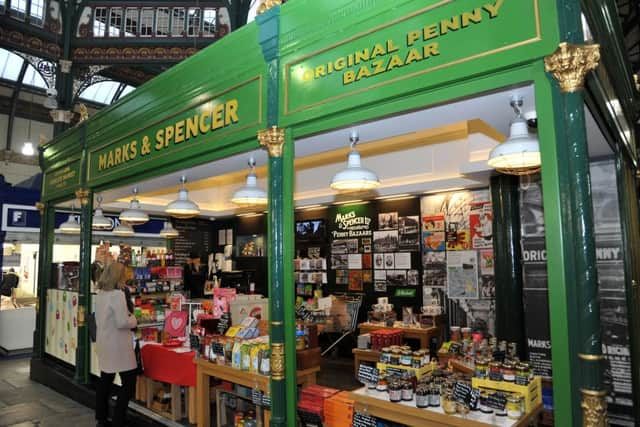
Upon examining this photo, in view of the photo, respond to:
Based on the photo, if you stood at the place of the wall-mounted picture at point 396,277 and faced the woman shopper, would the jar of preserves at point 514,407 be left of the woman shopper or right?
left

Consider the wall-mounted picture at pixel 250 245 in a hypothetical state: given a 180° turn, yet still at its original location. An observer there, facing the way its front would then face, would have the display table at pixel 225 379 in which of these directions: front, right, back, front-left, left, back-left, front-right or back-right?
back-right

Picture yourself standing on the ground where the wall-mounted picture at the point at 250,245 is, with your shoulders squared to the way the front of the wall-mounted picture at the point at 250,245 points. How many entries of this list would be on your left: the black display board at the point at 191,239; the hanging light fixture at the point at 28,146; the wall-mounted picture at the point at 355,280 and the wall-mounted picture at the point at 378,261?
2

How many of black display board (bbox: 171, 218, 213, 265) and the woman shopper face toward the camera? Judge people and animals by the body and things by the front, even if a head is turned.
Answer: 1

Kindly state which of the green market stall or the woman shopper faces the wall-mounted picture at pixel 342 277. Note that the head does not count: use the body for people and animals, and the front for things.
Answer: the woman shopper

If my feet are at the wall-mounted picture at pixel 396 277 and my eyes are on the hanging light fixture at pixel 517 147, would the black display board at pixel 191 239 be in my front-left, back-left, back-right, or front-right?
back-right

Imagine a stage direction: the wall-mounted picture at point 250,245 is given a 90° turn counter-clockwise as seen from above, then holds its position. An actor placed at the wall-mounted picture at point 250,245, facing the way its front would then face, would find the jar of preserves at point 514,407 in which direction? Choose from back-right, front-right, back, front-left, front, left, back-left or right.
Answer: front-right

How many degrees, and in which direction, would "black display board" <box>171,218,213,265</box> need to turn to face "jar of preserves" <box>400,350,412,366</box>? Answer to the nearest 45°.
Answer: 0° — it already faces it

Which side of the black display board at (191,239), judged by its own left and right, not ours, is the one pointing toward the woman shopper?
front

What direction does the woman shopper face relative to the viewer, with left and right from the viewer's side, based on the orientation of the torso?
facing away from the viewer and to the right of the viewer
